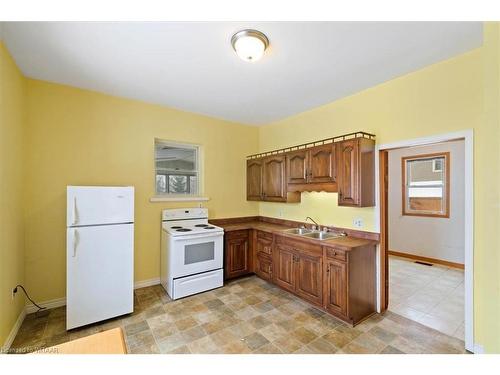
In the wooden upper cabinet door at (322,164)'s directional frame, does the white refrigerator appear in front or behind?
in front

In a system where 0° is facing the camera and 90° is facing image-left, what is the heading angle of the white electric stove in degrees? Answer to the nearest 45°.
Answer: approximately 315°

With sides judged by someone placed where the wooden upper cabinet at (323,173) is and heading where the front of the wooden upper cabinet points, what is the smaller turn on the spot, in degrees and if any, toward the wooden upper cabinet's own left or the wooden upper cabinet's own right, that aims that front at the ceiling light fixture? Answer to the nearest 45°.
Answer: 0° — it already faces it

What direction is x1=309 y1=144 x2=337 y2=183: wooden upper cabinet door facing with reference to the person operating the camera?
facing the viewer and to the left of the viewer

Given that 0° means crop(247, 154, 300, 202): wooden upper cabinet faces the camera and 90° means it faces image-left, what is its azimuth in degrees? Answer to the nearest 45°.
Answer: approximately 45°

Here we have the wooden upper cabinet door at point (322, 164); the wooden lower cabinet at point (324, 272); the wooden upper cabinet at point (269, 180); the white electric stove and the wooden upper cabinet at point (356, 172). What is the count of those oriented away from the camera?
0

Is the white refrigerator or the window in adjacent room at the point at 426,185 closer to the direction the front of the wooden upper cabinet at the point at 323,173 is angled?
the white refrigerator

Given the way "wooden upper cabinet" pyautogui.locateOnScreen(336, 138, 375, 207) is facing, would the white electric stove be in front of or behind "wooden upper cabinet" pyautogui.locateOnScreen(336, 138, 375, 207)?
in front

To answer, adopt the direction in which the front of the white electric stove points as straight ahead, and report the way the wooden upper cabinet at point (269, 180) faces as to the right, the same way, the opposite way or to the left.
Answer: to the right

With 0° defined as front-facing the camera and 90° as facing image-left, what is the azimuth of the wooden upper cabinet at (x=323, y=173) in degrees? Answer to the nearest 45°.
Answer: approximately 45°

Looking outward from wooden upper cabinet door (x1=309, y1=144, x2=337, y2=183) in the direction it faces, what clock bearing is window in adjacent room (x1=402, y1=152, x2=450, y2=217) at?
The window in adjacent room is roughly at 6 o'clock from the wooden upper cabinet door.

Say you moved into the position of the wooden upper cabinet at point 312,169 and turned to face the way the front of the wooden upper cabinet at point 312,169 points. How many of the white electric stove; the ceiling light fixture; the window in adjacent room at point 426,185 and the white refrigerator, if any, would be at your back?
1

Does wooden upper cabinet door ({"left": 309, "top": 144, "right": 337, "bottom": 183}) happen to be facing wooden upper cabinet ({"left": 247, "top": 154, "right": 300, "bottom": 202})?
no

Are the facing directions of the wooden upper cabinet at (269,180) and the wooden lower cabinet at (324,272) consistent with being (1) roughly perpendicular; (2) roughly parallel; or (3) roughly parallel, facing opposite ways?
roughly parallel

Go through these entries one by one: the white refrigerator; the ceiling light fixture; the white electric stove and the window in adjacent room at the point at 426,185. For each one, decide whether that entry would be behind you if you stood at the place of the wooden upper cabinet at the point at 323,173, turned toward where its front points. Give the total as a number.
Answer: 1

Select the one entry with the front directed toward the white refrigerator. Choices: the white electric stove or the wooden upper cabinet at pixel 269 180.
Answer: the wooden upper cabinet

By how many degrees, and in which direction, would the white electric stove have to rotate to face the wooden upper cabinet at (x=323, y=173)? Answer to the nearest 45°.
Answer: approximately 45° to its left
